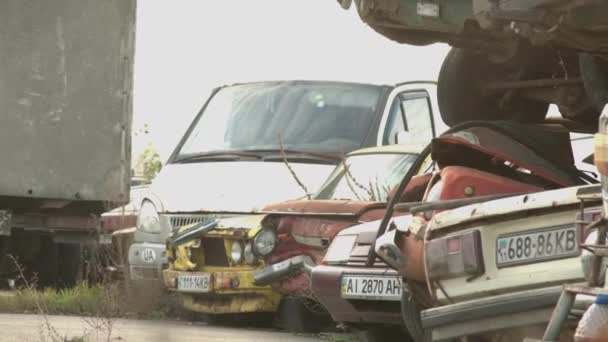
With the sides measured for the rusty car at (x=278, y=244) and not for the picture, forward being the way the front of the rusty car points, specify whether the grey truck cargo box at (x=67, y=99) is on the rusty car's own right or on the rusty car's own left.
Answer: on the rusty car's own right

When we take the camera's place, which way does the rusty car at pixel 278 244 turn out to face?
facing the viewer and to the left of the viewer

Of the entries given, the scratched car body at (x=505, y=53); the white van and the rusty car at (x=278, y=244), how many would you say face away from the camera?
0

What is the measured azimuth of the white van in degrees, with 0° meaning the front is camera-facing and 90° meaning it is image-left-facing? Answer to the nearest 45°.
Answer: approximately 45°

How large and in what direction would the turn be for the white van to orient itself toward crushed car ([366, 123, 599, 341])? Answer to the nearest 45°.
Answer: approximately 45° to its left

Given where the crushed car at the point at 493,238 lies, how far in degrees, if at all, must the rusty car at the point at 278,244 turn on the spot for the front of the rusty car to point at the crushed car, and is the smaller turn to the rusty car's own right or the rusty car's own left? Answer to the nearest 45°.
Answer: approximately 45° to the rusty car's own left

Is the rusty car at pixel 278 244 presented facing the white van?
no

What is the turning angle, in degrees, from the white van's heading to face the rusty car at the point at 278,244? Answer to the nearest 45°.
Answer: approximately 45° to its left

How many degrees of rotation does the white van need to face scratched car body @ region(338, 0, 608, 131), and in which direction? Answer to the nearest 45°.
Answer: approximately 45° to its left

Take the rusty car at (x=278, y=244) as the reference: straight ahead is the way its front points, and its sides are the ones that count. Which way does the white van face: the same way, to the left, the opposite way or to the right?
the same way

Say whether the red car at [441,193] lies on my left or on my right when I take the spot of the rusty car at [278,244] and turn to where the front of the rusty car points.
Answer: on my left
